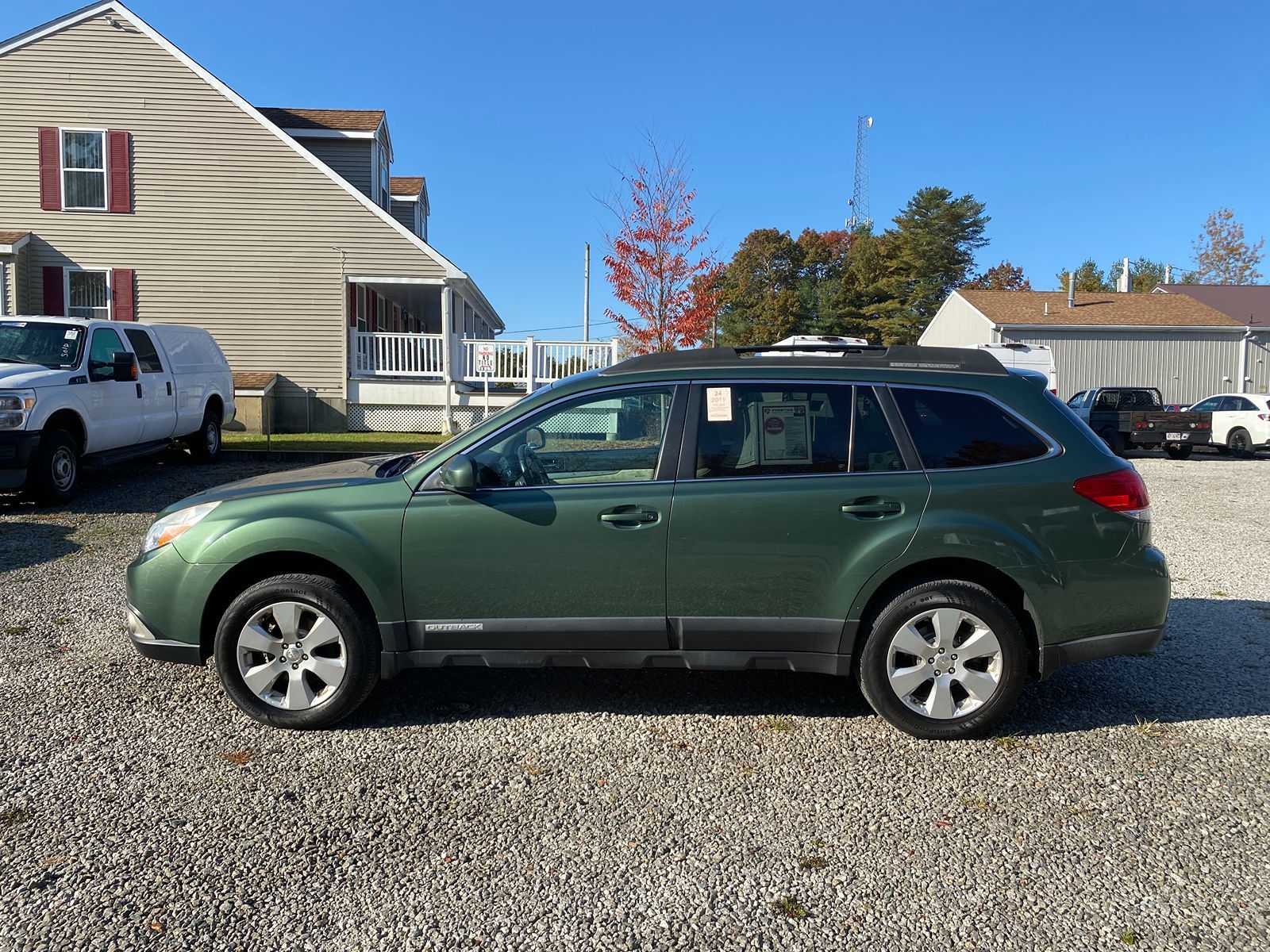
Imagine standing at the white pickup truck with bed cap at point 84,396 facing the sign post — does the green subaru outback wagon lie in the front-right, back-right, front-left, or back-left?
back-right

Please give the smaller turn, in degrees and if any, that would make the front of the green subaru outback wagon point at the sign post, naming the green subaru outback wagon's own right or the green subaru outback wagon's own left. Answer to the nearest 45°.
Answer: approximately 90° to the green subaru outback wagon's own right

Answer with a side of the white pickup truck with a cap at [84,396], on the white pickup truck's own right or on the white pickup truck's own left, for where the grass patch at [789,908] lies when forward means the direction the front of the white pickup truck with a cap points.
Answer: on the white pickup truck's own left

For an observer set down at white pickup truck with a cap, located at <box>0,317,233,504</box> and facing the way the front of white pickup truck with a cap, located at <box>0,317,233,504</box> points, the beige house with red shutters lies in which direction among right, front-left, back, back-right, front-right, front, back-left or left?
back-right

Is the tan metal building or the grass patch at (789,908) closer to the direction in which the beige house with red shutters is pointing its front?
the tan metal building

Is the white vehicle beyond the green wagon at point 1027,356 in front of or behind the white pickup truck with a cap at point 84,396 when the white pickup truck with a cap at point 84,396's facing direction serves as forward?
behind

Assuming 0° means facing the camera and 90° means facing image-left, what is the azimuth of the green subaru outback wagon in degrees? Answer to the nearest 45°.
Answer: approximately 90°

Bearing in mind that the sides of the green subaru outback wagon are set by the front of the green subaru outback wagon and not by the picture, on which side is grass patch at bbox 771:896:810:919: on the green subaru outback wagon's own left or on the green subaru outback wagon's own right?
on the green subaru outback wagon's own left

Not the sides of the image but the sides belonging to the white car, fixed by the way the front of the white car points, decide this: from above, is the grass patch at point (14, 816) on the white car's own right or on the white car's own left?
on the white car's own left

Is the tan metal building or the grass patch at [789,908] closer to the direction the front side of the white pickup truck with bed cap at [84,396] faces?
the grass patch

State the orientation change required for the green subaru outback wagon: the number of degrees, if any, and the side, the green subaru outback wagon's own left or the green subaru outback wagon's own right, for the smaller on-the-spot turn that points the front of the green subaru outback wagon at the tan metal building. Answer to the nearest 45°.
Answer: approximately 135° to the green subaru outback wagon's own right

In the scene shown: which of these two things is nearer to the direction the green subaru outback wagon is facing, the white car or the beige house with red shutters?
the beige house with red shutters

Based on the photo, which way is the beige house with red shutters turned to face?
to the viewer's right
